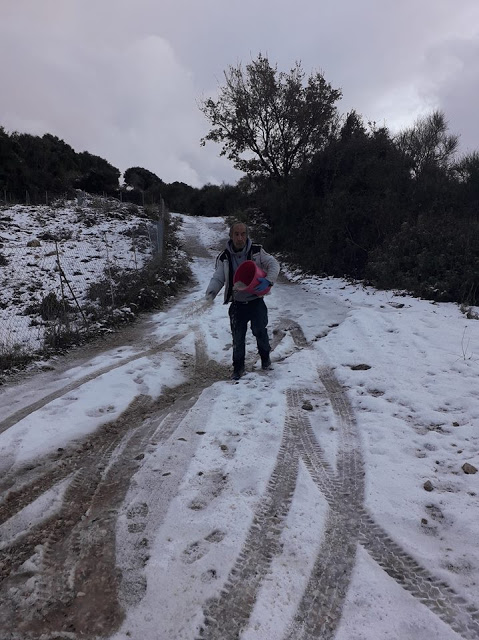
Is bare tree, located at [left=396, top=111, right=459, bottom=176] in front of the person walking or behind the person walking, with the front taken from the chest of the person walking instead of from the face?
behind

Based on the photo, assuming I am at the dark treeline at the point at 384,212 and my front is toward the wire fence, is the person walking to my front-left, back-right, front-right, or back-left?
front-left

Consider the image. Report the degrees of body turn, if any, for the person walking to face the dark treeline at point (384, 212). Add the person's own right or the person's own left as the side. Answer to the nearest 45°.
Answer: approximately 135° to the person's own left

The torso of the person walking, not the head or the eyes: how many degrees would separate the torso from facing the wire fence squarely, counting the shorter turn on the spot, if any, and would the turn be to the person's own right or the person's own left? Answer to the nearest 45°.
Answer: approximately 135° to the person's own right

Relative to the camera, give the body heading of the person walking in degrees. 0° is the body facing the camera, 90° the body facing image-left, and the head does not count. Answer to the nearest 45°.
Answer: approximately 0°
